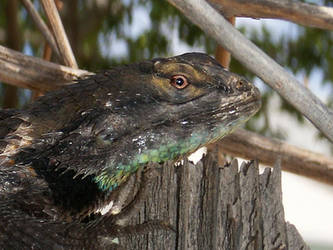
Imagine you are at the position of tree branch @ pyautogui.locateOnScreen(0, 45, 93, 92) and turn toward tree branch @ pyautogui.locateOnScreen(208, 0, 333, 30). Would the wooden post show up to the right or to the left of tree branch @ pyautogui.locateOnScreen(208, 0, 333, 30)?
right

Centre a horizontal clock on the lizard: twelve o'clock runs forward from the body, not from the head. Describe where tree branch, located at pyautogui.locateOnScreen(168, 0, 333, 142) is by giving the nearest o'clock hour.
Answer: The tree branch is roughly at 12 o'clock from the lizard.

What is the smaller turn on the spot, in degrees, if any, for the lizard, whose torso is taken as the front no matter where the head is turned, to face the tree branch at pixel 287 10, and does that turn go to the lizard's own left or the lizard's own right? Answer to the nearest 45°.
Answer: approximately 45° to the lizard's own left

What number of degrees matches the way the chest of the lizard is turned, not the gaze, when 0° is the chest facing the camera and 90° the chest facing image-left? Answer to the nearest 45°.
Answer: approximately 270°

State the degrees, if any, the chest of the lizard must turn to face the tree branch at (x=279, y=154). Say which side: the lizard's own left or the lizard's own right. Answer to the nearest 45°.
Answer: approximately 45° to the lizard's own left

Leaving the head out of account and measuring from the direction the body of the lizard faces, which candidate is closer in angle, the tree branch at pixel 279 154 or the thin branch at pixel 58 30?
the tree branch
